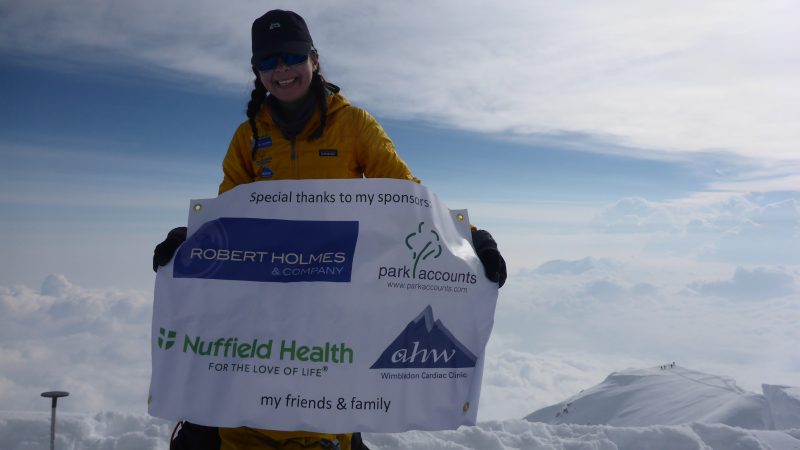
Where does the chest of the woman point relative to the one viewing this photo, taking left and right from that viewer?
facing the viewer
